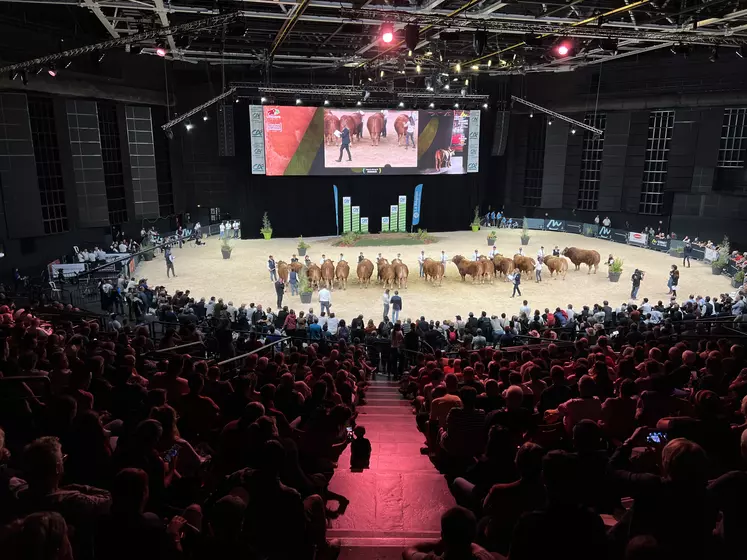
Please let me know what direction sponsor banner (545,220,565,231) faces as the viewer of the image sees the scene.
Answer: facing the viewer

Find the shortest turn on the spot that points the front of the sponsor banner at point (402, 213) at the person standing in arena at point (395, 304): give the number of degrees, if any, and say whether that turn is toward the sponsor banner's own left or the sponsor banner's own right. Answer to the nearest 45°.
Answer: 0° — it already faces them

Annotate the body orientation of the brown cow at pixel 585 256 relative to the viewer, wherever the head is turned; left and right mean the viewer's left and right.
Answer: facing to the left of the viewer

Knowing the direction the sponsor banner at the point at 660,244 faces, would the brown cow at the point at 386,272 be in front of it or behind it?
in front

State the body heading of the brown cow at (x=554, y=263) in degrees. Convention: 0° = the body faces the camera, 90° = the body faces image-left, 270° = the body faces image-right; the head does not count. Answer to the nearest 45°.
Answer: approximately 135°

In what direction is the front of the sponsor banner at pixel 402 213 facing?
toward the camera

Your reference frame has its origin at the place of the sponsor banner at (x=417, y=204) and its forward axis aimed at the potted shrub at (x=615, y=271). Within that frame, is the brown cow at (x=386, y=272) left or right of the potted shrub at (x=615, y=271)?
right

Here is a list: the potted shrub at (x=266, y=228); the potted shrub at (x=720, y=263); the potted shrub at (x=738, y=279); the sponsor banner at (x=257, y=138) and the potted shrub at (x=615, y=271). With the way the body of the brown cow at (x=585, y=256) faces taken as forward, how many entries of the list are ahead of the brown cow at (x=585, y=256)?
2
